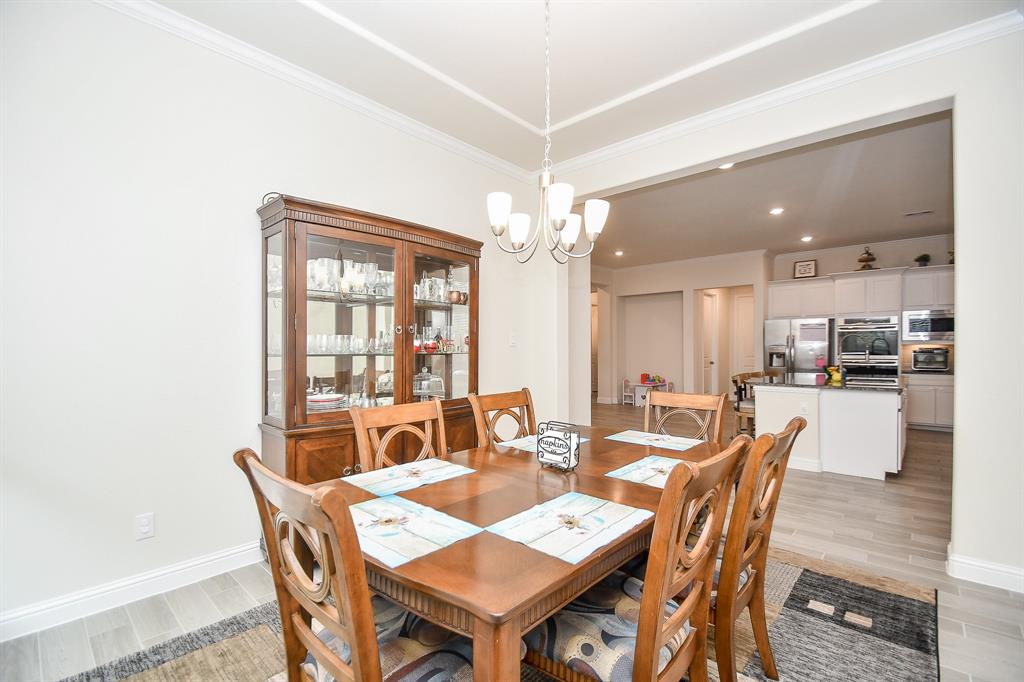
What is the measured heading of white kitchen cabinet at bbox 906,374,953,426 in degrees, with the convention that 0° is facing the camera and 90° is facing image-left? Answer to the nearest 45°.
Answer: approximately 0°

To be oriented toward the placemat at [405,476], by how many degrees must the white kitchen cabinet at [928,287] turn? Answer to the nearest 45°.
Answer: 0° — it already faces it

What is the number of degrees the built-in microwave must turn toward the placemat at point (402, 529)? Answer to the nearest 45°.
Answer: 0° — it already faces it

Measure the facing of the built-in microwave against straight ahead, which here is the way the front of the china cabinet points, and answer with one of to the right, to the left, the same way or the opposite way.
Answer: to the right

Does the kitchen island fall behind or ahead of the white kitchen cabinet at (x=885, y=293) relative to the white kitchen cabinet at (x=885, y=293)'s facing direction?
ahead

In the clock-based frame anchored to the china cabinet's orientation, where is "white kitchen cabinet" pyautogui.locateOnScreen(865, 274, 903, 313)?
The white kitchen cabinet is roughly at 10 o'clock from the china cabinet.

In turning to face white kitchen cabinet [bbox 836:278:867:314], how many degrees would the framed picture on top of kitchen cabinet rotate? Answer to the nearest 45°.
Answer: approximately 45° to its left

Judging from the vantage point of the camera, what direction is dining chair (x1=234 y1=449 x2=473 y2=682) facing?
facing away from the viewer and to the right of the viewer

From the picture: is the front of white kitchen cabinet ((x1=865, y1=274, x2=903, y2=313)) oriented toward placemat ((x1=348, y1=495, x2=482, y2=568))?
yes

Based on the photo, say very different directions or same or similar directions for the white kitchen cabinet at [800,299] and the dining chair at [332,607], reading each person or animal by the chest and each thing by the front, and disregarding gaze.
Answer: very different directions
